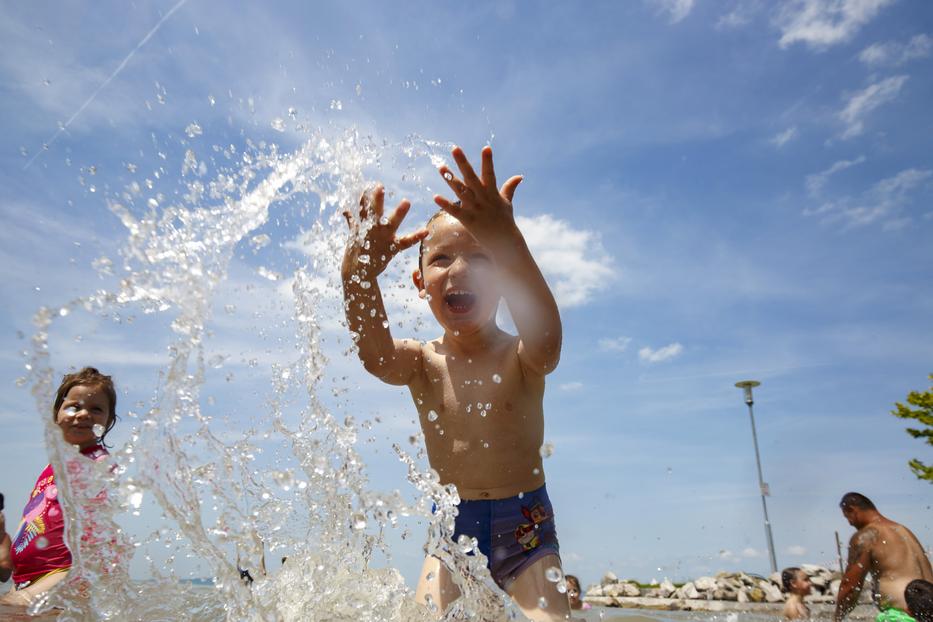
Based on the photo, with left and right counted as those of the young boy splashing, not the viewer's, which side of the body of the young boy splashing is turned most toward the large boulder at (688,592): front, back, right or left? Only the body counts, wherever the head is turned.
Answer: back

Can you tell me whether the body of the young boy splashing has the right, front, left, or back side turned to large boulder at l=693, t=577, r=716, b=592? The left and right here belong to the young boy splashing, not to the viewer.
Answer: back

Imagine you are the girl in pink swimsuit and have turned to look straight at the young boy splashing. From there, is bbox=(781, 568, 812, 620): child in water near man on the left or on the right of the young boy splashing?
left

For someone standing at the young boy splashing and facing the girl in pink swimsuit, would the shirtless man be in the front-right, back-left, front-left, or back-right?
back-right

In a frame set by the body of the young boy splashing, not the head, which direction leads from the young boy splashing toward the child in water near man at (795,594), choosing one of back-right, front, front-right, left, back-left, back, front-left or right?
back-left

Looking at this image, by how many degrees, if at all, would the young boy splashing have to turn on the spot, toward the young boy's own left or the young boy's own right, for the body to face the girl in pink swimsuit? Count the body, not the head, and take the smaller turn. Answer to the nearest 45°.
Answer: approximately 135° to the young boy's own right
